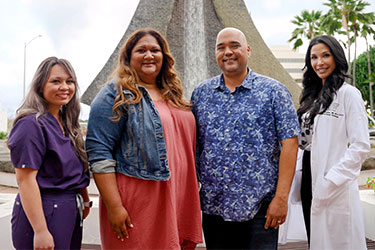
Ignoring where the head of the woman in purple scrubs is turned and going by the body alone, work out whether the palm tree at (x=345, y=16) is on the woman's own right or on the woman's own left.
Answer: on the woman's own left

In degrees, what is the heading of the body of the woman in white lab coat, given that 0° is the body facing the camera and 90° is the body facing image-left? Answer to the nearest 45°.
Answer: approximately 45°

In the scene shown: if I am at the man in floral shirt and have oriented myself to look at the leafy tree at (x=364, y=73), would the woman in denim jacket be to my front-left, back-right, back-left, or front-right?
back-left

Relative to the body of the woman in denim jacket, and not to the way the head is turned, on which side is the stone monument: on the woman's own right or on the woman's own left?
on the woman's own left

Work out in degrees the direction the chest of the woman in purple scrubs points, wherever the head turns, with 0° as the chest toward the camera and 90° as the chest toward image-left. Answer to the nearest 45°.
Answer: approximately 315°
